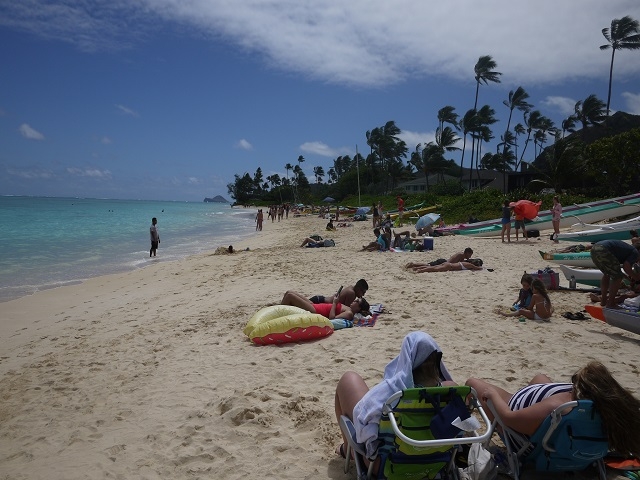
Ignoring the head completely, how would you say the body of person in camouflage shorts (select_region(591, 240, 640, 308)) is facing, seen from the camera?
to the viewer's right

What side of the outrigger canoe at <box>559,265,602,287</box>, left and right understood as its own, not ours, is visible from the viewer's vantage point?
left

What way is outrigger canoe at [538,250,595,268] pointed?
to the viewer's left

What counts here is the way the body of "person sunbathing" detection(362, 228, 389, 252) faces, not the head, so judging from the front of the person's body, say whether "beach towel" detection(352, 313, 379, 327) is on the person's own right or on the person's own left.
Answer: on the person's own left

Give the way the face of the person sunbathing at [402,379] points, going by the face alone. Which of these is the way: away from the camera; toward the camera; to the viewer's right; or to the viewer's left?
away from the camera

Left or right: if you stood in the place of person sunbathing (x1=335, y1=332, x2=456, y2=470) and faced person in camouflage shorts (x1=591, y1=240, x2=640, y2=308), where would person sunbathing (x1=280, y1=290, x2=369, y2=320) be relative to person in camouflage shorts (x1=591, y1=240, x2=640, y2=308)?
left

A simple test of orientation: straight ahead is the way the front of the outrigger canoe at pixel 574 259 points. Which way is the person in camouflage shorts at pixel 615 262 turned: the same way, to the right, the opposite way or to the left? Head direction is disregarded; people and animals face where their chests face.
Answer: the opposite way

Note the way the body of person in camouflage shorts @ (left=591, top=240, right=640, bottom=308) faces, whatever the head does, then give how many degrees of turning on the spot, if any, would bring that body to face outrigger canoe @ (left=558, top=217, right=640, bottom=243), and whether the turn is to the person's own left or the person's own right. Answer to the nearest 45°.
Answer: approximately 90° to the person's own left
